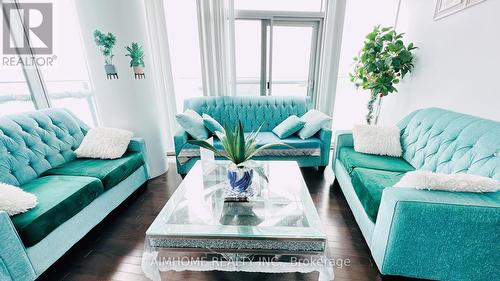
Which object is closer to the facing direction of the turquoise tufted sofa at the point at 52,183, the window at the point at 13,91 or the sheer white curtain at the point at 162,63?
the sheer white curtain

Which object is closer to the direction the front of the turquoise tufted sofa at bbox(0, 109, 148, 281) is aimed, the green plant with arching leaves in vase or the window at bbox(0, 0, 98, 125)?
the green plant with arching leaves in vase

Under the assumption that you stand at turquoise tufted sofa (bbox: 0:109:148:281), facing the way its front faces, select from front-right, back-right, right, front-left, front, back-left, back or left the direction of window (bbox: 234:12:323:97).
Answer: front-left

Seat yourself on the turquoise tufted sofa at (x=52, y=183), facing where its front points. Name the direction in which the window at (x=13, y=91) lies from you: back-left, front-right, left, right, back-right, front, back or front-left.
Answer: back-left

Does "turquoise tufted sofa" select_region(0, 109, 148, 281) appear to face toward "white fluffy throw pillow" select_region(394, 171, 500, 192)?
yes

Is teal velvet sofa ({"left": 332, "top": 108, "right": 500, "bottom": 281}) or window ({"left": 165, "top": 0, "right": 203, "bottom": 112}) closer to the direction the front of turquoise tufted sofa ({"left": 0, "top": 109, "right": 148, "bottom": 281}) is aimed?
the teal velvet sofa

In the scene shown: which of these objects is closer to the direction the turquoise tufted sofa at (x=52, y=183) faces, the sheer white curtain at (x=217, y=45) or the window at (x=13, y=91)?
the sheer white curtain

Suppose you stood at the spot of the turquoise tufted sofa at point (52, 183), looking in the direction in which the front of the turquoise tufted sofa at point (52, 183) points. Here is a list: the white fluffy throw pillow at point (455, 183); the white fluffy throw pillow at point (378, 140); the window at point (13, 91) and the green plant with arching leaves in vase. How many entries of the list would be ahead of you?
3

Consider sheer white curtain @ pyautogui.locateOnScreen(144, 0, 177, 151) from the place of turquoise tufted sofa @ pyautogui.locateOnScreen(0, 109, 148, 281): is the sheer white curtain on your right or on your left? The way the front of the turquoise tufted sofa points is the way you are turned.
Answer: on your left

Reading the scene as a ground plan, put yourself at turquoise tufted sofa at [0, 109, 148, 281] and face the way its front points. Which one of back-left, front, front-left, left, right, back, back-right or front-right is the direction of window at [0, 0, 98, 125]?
back-left

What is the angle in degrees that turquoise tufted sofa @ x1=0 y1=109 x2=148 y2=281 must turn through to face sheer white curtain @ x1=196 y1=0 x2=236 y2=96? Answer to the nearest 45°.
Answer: approximately 45° to its left

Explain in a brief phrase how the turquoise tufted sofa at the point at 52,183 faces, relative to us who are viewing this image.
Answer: facing the viewer and to the right of the viewer

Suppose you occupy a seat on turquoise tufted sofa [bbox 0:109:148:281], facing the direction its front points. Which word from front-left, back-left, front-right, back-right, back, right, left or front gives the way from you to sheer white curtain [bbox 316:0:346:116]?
front-left

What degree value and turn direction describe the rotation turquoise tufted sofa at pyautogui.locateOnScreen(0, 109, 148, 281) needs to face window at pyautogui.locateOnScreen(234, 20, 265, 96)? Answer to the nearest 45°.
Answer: approximately 45° to its left

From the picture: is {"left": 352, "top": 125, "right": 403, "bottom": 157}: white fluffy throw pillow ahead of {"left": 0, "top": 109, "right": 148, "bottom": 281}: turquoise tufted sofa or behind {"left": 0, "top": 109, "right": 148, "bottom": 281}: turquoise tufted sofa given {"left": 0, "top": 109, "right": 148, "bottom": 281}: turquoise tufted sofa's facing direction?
ahead
